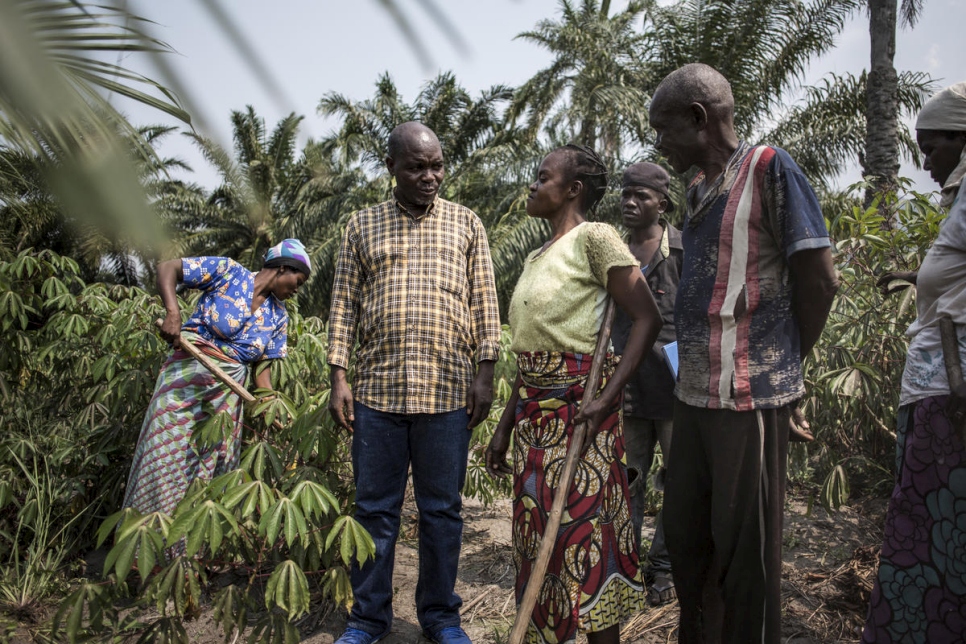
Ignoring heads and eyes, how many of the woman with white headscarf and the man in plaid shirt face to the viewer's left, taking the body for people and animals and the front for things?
1

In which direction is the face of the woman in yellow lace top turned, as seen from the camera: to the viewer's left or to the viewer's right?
to the viewer's left

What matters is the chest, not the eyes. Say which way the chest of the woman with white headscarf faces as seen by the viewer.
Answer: to the viewer's left

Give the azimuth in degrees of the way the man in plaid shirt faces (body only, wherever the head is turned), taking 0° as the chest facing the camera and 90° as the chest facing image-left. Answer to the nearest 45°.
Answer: approximately 0°

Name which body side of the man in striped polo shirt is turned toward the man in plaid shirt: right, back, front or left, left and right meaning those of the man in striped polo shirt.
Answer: right

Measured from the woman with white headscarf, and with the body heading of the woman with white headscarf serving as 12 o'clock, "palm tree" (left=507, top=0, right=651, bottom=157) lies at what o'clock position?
The palm tree is roughly at 2 o'clock from the woman with white headscarf.

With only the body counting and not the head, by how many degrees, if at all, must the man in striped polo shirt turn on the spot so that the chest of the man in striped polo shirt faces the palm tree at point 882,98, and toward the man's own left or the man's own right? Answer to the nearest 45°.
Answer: approximately 135° to the man's own right
